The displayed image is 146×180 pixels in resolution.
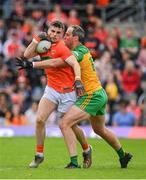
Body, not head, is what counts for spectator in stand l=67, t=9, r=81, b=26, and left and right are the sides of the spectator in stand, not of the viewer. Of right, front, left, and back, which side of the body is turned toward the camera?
front

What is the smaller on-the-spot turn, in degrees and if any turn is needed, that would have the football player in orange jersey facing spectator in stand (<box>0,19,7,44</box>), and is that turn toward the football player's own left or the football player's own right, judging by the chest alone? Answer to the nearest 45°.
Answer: approximately 135° to the football player's own right

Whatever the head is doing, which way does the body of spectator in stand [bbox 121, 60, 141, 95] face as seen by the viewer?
toward the camera

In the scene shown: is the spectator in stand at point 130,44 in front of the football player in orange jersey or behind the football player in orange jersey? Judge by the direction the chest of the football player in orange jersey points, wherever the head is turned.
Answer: behind

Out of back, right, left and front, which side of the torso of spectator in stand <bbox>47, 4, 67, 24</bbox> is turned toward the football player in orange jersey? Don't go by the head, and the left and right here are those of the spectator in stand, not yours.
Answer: front

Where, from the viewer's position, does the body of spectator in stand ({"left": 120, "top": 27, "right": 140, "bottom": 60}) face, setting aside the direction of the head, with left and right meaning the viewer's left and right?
facing the viewer

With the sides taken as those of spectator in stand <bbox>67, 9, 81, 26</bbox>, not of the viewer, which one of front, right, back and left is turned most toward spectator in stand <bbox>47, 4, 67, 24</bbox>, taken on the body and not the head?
right

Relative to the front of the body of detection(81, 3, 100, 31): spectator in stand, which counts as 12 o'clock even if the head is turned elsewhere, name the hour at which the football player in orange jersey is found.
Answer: The football player in orange jersey is roughly at 12 o'clock from the spectator in stand.

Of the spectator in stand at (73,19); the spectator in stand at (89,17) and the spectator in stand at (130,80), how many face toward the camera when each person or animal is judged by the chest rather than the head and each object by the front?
3

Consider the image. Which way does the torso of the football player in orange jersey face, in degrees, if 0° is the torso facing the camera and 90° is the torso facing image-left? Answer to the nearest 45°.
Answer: approximately 45°
